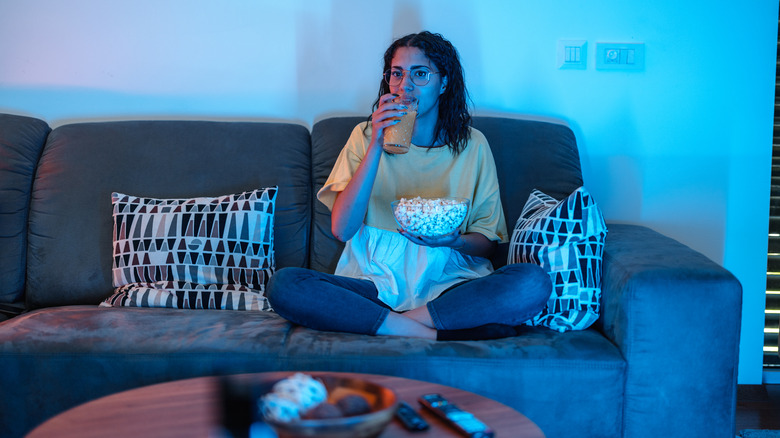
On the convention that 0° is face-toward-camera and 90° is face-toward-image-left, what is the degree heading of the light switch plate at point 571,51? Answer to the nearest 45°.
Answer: approximately 0°

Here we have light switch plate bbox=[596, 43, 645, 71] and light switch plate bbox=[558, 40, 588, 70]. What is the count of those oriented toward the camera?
2

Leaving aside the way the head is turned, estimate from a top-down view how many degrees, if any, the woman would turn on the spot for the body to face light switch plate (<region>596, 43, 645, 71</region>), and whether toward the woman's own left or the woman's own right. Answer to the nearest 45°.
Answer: approximately 135° to the woman's own left

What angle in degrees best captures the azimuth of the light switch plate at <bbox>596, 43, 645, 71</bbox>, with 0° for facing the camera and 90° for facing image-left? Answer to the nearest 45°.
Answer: approximately 0°

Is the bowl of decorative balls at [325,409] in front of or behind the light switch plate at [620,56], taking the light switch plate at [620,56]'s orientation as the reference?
in front

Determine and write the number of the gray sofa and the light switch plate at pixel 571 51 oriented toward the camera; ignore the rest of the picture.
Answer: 2

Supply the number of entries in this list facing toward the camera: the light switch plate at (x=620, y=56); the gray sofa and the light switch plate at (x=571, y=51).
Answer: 3

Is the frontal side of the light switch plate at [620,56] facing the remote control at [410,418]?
yes

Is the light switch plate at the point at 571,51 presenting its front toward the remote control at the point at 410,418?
yes

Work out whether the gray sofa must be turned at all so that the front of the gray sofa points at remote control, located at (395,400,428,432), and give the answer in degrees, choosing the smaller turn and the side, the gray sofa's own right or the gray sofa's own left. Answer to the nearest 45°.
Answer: approximately 45° to the gray sofa's own right
